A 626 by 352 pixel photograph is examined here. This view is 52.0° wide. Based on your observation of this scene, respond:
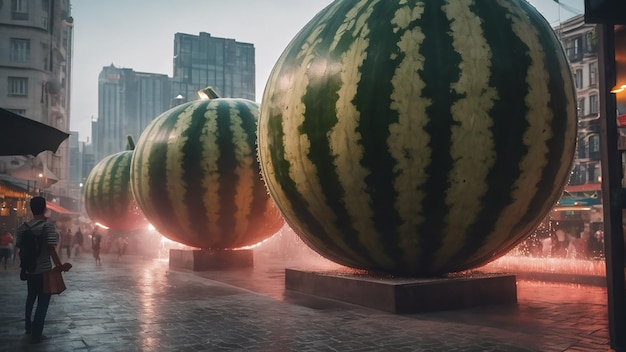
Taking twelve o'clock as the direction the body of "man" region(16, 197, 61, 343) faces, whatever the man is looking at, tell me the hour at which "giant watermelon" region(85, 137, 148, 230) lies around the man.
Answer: The giant watermelon is roughly at 11 o'clock from the man.

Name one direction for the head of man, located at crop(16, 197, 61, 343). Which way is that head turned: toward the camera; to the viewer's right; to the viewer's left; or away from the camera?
away from the camera

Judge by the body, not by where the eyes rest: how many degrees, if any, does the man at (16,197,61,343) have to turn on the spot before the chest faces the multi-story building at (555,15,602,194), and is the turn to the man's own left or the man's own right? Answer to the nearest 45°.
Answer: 0° — they already face it

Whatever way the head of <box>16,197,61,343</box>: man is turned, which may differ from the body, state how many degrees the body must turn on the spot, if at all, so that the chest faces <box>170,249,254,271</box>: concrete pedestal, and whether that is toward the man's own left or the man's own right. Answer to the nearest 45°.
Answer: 0° — they already face it

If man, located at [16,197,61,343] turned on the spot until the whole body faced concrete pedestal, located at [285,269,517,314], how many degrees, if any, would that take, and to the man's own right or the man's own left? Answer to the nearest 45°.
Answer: approximately 45° to the man's own right

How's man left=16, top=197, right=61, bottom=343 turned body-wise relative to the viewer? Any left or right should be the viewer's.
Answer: facing away from the viewer and to the right of the viewer
